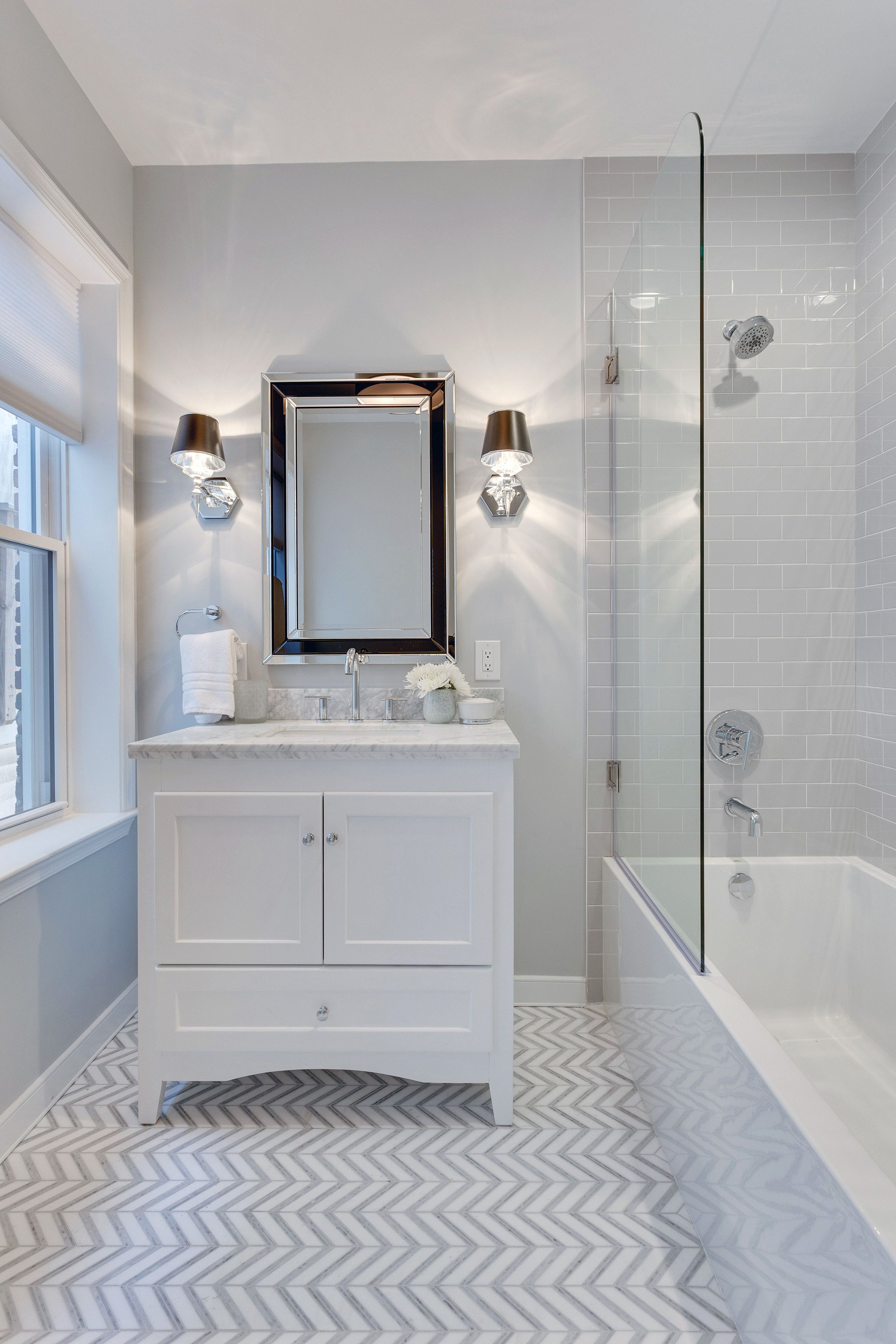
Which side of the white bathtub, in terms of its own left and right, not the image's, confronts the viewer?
left

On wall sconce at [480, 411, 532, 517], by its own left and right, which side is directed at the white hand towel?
right

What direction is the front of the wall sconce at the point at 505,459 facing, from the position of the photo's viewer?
facing the viewer

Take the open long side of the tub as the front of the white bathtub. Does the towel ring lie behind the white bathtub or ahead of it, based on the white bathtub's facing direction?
ahead

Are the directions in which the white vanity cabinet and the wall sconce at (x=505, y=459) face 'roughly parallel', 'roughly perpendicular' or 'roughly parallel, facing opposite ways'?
roughly parallel

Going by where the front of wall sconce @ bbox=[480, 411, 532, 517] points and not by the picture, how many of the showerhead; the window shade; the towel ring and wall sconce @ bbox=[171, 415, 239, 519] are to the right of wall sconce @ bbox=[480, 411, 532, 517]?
3

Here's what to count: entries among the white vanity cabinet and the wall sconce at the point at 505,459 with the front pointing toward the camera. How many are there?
2

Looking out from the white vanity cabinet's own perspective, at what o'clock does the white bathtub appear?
The white bathtub is roughly at 10 o'clock from the white vanity cabinet.

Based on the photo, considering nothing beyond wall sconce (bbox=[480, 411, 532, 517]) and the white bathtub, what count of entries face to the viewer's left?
1

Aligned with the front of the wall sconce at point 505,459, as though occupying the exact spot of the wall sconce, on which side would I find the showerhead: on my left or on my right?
on my left
